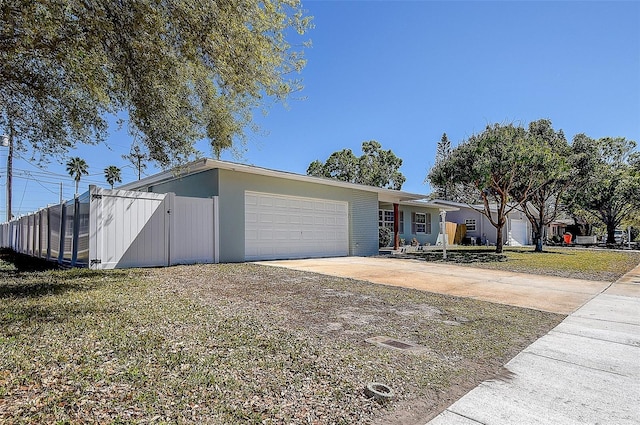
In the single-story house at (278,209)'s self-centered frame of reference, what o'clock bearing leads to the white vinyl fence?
The white vinyl fence is roughly at 3 o'clock from the single-story house.

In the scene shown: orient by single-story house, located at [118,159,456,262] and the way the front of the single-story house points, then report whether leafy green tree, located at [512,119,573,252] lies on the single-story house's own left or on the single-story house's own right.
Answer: on the single-story house's own left

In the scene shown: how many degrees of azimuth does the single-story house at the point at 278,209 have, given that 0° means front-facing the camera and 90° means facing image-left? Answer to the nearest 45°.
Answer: approximately 315°

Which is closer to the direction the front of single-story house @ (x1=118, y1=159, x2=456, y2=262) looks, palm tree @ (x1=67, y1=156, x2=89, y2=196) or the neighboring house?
the neighboring house

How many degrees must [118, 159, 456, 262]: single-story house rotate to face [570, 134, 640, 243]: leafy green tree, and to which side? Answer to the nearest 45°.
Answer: approximately 90° to its left

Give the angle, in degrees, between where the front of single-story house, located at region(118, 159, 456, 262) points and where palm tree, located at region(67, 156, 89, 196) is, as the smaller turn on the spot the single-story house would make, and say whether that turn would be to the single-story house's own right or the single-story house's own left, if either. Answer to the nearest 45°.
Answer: approximately 180°

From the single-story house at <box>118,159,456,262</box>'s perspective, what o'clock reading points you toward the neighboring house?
The neighboring house is roughly at 9 o'clock from the single-story house.

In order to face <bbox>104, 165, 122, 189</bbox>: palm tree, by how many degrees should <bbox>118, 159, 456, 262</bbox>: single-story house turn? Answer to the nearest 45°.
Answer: approximately 180°
